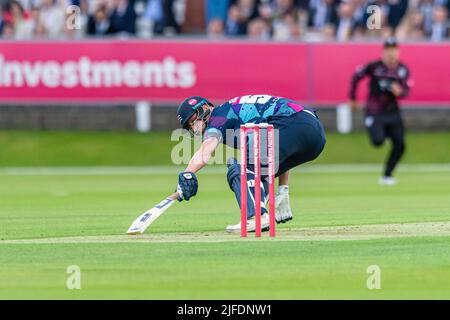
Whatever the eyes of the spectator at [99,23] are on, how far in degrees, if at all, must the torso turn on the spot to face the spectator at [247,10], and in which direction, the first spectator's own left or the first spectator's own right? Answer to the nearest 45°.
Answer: approximately 90° to the first spectator's own left

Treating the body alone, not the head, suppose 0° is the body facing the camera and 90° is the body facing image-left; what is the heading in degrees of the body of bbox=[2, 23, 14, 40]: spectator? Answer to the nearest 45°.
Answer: approximately 0°

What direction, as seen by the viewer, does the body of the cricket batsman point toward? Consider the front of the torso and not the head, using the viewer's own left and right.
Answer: facing to the left of the viewer

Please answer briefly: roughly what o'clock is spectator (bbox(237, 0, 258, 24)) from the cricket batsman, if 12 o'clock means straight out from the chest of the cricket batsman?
The spectator is roughly at 3 o'clock from the cricket batsman.

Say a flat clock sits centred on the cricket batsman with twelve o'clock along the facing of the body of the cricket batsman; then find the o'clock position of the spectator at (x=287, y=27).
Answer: The spectator is roughly at 3 o'clock from the cricket batsman.

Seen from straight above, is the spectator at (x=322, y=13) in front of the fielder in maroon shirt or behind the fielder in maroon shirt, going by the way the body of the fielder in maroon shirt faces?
behind

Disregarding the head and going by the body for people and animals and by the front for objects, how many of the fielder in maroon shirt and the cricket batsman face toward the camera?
1

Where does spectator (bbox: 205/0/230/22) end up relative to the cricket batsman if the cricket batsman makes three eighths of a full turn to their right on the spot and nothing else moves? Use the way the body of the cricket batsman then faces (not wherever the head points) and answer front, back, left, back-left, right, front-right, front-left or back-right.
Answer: front-left

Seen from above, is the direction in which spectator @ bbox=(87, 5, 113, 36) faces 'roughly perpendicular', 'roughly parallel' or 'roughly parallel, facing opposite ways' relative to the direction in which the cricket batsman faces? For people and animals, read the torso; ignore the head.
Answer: roughly perpendicular
